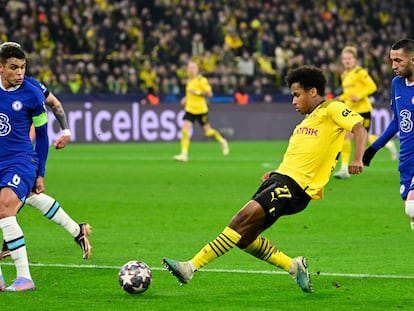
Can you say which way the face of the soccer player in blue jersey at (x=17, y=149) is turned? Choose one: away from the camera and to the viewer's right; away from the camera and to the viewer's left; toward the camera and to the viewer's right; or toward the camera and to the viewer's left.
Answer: toward the camera and to the viewer's right

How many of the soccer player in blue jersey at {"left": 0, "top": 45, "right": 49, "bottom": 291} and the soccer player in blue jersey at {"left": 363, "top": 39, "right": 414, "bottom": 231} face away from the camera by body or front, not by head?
0

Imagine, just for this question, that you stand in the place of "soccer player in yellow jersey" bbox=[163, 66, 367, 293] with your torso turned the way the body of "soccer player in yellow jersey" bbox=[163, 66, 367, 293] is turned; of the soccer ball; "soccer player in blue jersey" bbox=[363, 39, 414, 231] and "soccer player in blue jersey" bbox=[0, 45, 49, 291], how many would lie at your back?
1

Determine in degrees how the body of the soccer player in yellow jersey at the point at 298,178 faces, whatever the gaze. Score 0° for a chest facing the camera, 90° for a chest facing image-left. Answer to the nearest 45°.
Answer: approximately 45°

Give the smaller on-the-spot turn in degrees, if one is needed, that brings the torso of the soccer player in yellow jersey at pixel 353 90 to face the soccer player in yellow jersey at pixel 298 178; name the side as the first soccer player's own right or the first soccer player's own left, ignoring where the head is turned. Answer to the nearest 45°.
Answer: approximately 45° to the first soccer player's own left

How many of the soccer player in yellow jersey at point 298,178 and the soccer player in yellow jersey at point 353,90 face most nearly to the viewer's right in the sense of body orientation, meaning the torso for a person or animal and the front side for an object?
0

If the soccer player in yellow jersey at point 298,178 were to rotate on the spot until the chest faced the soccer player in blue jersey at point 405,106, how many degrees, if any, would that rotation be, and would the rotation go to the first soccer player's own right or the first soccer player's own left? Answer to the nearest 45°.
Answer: approximately 180°

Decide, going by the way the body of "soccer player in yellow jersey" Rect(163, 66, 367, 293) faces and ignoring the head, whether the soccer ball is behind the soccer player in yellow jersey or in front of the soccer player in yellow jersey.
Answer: in front

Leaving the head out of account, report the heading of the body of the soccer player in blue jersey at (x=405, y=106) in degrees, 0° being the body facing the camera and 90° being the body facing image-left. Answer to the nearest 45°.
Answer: approximately 45°

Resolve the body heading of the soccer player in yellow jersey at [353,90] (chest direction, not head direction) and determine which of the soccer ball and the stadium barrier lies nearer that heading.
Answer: the soccer ball

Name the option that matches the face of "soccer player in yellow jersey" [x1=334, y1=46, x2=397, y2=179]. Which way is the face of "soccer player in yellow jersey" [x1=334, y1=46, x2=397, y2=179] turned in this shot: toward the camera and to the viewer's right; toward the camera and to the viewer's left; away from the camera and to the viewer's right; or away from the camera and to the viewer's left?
toward the camera and to the viewer's left

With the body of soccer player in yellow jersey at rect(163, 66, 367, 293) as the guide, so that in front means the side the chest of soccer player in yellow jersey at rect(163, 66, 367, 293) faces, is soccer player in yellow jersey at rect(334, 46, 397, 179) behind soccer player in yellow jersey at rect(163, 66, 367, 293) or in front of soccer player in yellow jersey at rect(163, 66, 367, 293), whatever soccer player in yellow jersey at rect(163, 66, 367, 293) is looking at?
behind
